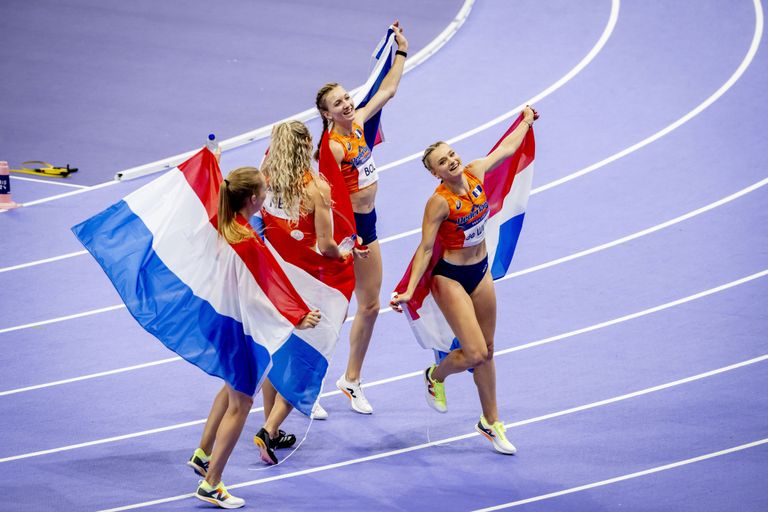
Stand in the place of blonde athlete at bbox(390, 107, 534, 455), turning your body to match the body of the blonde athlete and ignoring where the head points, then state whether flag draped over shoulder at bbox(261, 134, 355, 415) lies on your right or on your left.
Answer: on your right

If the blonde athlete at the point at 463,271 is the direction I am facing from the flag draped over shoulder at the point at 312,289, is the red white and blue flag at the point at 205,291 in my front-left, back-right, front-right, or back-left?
back-right

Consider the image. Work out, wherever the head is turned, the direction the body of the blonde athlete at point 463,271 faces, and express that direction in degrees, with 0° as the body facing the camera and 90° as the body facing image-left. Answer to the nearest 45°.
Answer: approximately 315°

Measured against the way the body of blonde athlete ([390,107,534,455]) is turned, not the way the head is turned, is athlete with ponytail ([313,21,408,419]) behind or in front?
behind

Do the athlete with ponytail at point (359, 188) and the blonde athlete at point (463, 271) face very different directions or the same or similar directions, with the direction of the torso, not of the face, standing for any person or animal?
same or similar directions

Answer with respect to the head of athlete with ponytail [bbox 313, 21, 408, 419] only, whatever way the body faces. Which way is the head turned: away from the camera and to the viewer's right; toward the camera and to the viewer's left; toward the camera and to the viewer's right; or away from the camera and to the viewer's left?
toward the camera and to the viewer's right

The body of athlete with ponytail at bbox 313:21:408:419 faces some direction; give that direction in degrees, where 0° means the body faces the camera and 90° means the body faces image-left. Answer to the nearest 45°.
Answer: approximately 315°

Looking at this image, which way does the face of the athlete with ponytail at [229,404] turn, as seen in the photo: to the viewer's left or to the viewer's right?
to the viewer's right

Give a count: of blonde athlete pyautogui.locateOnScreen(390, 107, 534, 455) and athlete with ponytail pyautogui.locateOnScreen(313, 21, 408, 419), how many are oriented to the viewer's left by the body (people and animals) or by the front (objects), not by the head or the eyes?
0

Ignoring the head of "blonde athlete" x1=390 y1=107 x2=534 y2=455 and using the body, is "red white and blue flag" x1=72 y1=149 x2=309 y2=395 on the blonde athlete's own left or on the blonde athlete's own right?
on the blonde athlete's own right

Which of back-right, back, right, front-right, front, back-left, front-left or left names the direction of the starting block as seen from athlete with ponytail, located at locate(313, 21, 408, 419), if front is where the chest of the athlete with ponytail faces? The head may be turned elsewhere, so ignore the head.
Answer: back
